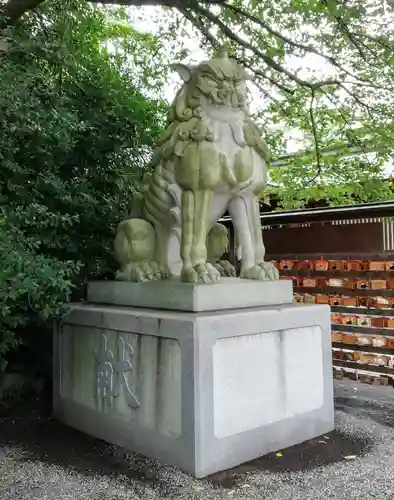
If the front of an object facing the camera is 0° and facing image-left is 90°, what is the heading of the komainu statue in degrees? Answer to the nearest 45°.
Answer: approximately 315°
